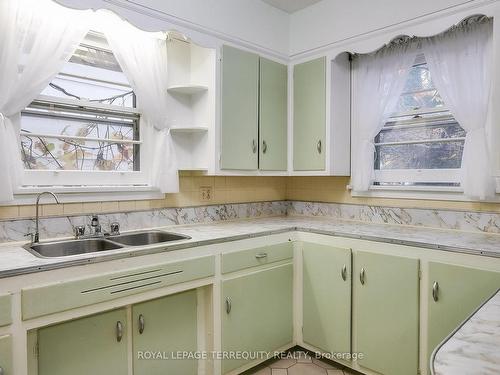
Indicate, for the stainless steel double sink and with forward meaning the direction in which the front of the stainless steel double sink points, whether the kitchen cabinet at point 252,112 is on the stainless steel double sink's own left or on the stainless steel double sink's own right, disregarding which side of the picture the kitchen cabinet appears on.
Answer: on the stainless steel double sink's own left

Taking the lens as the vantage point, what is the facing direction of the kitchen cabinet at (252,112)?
facing the viewer and to the right of the viewer

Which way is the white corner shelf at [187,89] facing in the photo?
toward the camera

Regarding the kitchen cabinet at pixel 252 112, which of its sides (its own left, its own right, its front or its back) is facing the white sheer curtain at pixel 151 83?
right

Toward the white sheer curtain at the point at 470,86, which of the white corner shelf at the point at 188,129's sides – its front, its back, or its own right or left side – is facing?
left

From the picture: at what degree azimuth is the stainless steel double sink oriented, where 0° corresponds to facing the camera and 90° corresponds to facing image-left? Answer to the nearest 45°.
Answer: approximately 315°

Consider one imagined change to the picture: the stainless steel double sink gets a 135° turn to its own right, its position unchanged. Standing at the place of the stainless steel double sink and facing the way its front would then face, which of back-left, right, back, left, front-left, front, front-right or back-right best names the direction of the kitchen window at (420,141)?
back

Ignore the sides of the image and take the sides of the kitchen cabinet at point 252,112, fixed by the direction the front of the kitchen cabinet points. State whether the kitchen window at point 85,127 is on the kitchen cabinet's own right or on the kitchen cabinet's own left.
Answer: on the kitchen cabinet's own right

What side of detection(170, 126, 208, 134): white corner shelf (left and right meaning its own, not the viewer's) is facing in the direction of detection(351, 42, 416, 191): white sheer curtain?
left

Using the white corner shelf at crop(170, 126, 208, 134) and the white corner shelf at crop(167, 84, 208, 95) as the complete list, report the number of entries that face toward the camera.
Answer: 2

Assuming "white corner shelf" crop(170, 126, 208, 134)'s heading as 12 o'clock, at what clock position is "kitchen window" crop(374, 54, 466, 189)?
The kitchen window is roughly at 9 o'clock from the white corner shelf.

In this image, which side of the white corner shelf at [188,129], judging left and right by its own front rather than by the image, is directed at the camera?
front
